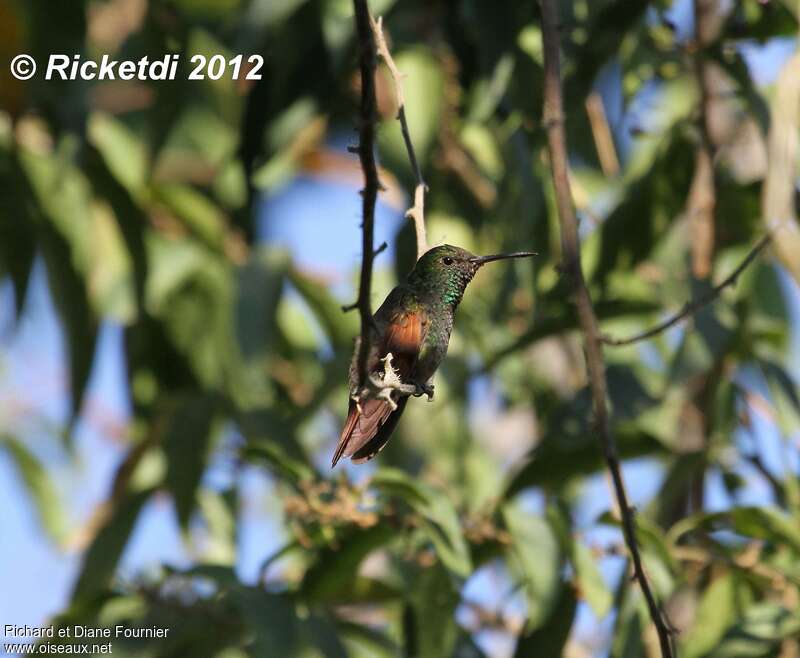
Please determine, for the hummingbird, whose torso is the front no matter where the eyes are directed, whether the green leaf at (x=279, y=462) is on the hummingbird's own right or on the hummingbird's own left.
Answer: on the hummingbird's own left

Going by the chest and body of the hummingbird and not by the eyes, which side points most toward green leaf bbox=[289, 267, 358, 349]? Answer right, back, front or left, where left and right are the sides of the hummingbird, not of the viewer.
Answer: left

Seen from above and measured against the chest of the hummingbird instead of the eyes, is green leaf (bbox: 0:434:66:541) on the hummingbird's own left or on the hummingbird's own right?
on the hummingbird's own left

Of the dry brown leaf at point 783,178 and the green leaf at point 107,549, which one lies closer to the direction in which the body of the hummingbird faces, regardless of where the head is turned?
the dry brown leaf
